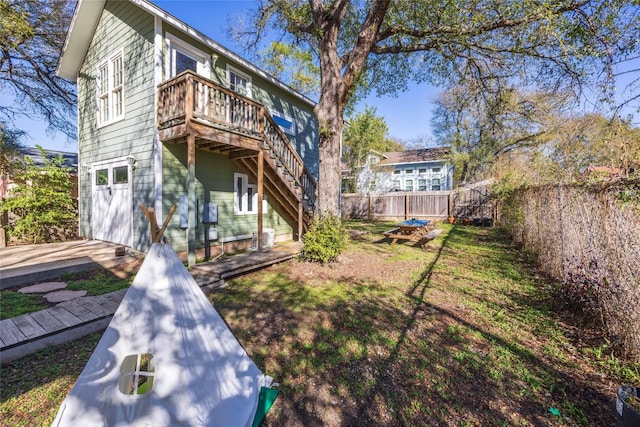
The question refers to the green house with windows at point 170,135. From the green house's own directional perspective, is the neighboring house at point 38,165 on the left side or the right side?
on its right

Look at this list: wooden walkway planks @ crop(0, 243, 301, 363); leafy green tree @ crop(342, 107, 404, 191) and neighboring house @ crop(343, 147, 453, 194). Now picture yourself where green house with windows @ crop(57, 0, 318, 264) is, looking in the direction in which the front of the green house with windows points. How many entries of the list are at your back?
2

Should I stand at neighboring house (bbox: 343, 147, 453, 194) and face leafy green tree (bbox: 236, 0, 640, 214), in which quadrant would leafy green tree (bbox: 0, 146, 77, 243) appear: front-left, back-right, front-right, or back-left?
front-right

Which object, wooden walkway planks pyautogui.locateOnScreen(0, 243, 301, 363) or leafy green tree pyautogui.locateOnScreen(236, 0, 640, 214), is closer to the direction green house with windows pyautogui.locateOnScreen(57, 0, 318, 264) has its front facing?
the wooden walkway planks

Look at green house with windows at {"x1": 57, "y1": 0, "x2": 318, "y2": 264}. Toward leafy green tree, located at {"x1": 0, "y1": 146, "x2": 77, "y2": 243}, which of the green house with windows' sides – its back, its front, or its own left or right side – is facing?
right

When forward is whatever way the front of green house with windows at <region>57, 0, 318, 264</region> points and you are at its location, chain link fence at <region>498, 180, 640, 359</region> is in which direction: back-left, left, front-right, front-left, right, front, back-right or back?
left

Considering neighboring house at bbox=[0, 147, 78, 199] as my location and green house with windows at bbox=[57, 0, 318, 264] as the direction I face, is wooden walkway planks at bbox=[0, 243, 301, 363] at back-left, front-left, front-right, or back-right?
front-right

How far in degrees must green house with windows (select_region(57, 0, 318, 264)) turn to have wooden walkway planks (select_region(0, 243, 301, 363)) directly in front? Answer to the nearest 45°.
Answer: approximately 45° to its left

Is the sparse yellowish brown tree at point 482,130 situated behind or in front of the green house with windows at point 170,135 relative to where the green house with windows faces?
behind

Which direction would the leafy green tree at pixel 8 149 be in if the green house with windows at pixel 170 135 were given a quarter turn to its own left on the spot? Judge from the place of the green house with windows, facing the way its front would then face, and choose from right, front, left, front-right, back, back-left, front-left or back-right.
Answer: back

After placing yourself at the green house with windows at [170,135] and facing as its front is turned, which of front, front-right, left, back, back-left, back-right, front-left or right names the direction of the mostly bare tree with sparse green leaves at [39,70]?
right

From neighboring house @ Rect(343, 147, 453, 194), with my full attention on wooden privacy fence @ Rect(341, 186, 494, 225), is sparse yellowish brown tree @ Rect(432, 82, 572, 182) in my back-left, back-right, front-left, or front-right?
front-left

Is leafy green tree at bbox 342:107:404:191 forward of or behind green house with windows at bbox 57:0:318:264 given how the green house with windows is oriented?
behind
